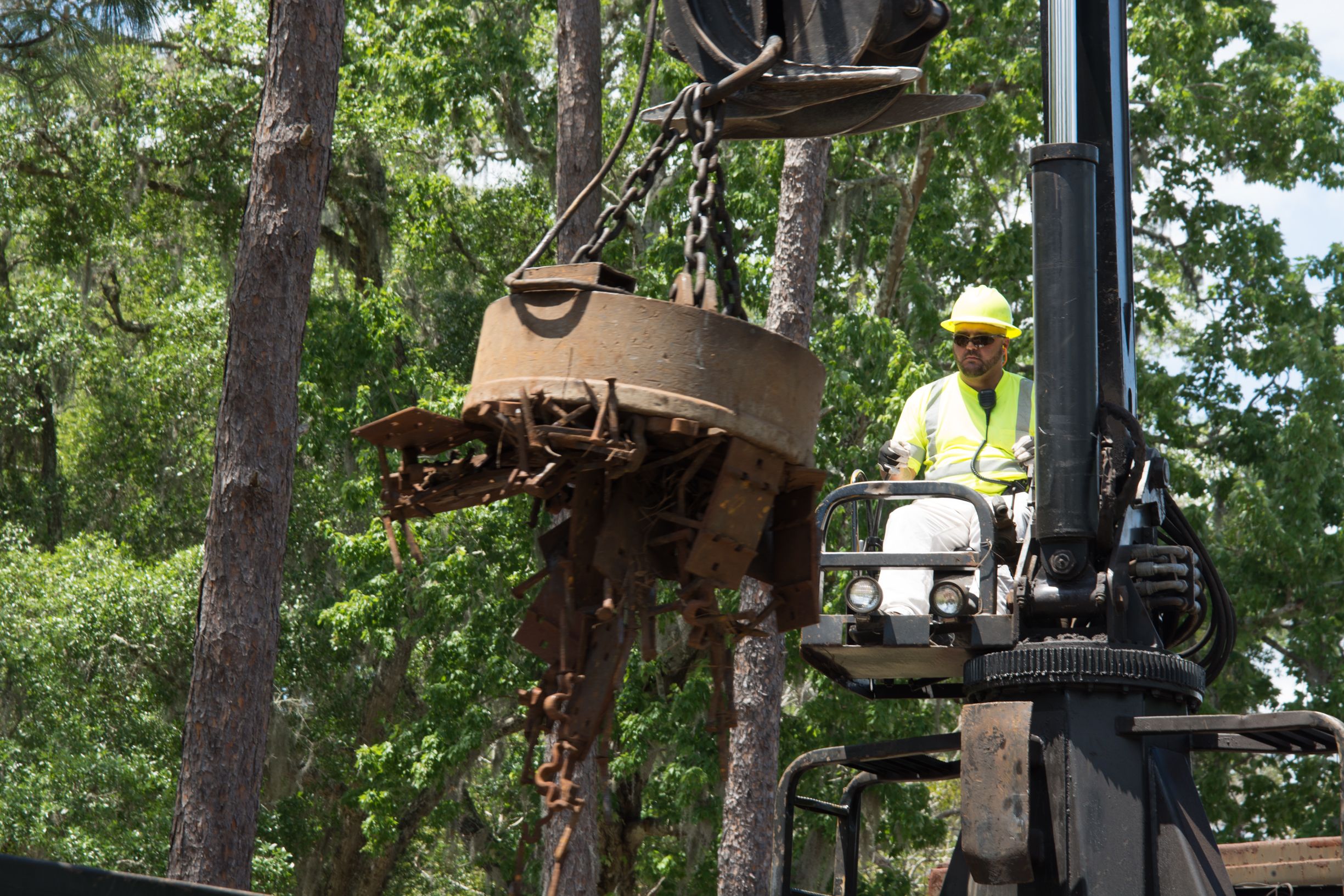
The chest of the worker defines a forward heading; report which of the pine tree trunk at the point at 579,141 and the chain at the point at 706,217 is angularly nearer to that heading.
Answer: the chain

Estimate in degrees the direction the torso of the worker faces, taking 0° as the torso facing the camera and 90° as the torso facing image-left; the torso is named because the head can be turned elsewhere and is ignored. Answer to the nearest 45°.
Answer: approximately 45°

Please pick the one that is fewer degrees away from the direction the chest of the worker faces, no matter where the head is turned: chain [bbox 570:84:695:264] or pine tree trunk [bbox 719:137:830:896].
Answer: the chain

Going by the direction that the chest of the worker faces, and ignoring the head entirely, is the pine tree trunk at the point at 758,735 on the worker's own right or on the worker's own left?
on the worker's own right

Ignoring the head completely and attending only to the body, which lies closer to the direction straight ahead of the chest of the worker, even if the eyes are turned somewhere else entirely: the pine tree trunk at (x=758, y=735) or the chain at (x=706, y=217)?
the chain
